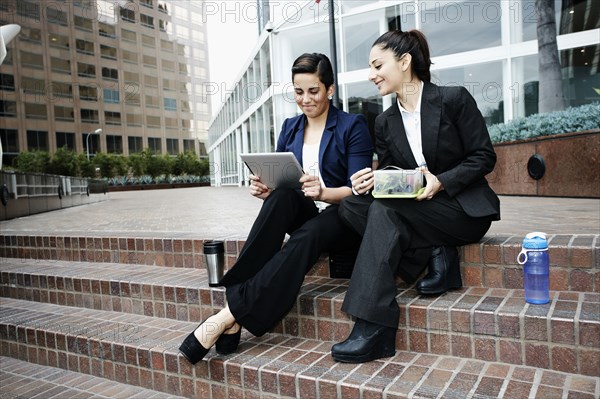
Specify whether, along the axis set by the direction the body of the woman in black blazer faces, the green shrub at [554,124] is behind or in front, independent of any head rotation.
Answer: behind

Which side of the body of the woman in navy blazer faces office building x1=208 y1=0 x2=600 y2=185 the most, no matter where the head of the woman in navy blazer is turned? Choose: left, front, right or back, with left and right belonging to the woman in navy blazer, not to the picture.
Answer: back

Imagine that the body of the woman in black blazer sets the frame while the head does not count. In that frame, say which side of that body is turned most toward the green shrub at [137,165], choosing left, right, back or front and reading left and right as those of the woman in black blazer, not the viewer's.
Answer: right

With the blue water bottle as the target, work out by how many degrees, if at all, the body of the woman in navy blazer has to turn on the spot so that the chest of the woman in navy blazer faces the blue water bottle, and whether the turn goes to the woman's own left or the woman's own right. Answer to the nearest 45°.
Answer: approximately 135° to the woman's own left

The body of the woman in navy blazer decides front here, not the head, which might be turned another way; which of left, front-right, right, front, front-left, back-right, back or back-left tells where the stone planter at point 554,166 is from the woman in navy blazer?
back

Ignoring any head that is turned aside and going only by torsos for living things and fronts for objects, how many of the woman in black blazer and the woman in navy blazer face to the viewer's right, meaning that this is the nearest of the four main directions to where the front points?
0

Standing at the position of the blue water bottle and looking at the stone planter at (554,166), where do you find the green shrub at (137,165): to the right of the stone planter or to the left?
left

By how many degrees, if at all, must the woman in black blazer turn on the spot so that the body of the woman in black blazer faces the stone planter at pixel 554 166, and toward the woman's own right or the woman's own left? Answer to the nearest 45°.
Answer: approximately 135° to the woman's own right

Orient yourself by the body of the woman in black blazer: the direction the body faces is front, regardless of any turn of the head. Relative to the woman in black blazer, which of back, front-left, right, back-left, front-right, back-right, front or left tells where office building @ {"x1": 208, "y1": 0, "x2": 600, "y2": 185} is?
back-right

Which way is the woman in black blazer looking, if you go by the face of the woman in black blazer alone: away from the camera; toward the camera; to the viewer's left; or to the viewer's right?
to the viewer's left

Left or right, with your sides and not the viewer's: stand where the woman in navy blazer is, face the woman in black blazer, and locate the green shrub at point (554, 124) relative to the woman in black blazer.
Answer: left

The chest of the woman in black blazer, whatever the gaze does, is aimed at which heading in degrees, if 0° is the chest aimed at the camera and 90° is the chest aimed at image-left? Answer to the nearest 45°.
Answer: approximately 45°
